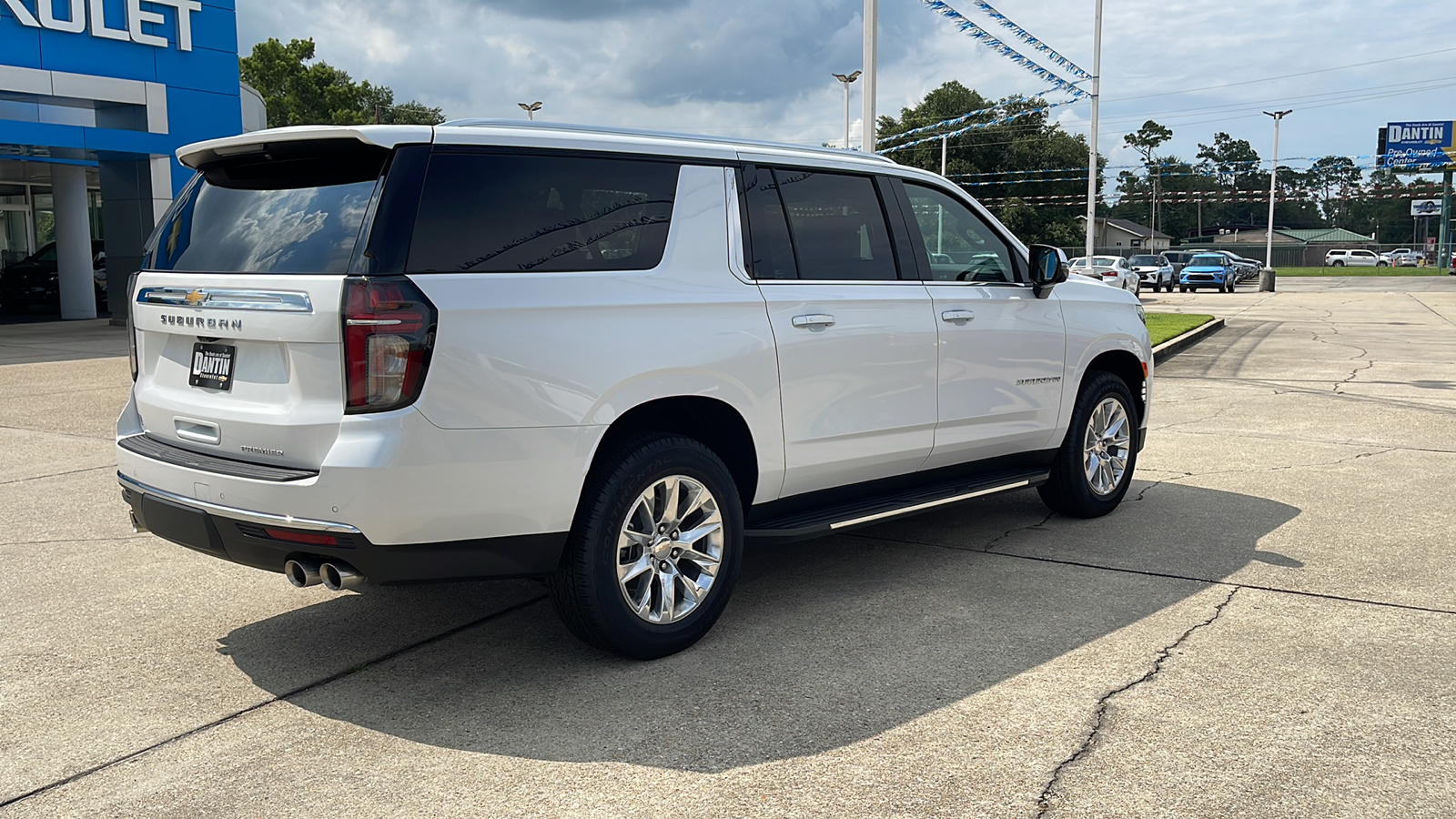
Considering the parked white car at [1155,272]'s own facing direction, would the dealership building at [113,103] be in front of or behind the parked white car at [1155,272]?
in front

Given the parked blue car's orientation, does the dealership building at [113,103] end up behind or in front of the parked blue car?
in front

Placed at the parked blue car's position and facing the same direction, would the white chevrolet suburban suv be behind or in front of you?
in front

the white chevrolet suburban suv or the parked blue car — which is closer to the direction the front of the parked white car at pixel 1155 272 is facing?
the white chevrolet suburban suv

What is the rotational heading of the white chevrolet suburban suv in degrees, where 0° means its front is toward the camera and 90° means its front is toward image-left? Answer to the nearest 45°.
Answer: approximately 225°

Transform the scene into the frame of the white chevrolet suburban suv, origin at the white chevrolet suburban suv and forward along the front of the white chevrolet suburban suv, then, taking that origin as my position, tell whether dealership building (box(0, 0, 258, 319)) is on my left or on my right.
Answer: on my left

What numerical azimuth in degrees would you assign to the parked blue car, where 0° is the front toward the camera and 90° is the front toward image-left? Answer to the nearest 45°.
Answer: approximately 45°
